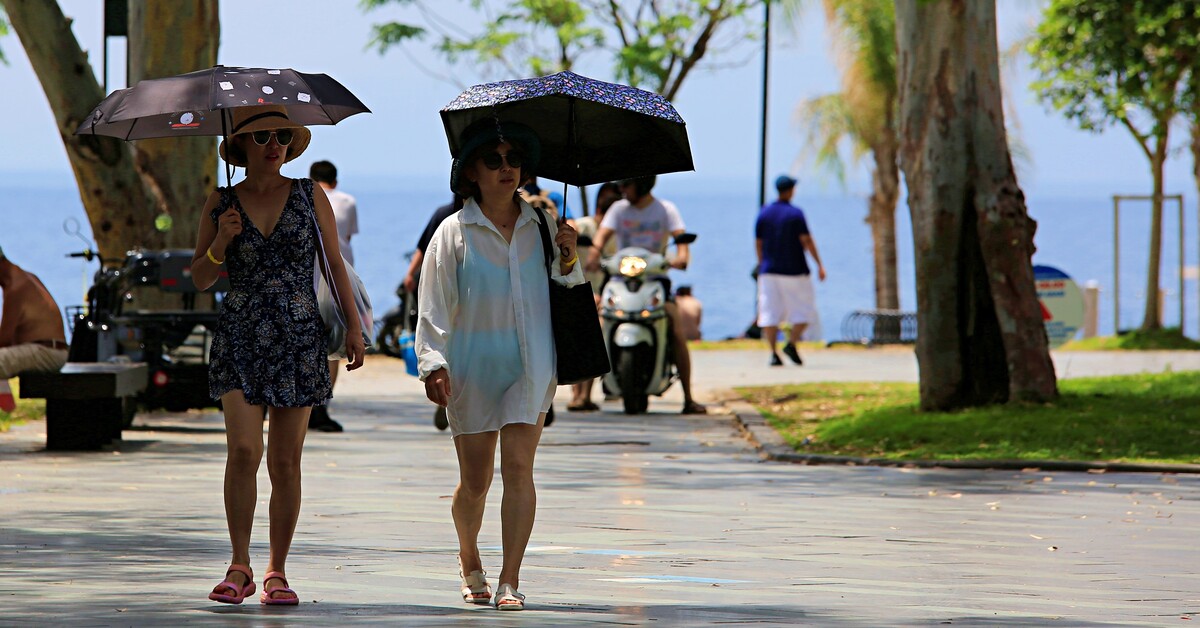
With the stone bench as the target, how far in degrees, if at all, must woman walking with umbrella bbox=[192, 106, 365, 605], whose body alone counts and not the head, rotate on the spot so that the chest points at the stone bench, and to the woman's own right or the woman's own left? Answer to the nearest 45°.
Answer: approximately 180°

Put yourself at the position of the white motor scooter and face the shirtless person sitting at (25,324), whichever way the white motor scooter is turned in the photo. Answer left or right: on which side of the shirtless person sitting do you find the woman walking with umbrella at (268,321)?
left

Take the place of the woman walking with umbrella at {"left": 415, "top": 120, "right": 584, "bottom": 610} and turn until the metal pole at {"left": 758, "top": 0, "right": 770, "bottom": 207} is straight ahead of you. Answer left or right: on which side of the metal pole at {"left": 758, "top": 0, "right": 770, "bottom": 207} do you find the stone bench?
left

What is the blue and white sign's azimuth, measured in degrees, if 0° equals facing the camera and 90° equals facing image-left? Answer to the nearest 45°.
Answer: approximately 0°

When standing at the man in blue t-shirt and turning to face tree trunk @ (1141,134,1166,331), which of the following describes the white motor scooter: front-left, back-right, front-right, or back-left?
back-right

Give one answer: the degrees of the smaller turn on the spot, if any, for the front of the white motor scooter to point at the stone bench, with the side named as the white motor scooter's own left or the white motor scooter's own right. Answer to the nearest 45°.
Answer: approximately 45° to the white motor scooter's own right
